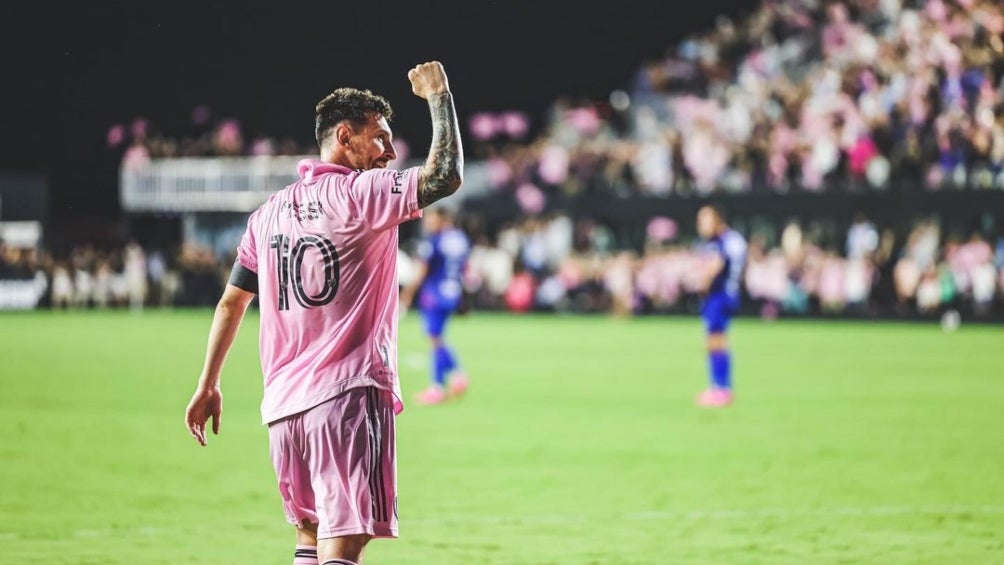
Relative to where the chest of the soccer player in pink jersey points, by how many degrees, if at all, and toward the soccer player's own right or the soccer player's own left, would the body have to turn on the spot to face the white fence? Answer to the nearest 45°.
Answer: approximately 45° to the soccer player's own left

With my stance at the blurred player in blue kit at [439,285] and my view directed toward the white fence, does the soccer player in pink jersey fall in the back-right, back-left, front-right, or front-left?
back-left

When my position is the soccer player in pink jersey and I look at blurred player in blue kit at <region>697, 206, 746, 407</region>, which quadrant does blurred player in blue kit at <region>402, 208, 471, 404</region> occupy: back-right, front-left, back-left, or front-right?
front-left

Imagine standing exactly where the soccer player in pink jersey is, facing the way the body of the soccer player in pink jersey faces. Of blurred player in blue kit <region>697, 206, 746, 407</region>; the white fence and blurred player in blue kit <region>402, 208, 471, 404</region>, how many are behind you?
0

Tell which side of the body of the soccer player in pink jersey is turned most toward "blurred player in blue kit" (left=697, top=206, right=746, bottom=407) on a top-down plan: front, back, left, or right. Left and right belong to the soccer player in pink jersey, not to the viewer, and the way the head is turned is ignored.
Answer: front

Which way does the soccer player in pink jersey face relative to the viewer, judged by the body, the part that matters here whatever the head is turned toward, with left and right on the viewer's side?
facing away from the viewer and to the right of the viewer

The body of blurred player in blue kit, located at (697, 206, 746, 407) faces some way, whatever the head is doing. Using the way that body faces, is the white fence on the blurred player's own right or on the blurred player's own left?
on the blurred player's own right

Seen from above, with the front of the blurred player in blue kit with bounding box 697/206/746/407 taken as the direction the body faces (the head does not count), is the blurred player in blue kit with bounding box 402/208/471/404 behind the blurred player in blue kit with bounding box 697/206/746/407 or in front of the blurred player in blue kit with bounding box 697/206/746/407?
in front

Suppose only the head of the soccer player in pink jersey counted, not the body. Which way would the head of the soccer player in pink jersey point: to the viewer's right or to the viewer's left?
to the viewer's right
